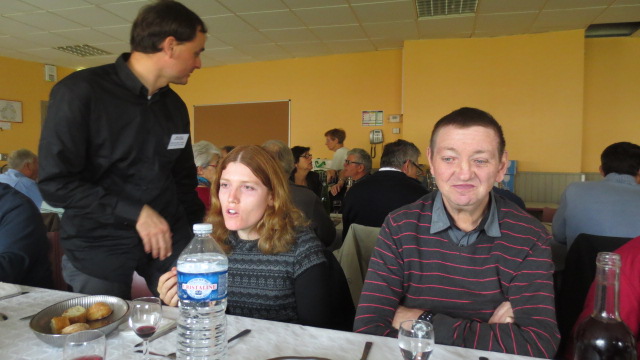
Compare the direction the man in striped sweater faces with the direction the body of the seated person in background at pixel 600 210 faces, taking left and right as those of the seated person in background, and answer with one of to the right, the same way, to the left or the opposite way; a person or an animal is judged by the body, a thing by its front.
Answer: the opposite way

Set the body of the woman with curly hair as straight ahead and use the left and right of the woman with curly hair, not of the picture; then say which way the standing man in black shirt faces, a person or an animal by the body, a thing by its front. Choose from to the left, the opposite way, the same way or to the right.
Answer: to the left

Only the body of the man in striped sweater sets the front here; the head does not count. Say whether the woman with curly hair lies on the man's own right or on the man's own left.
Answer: on the man's own right

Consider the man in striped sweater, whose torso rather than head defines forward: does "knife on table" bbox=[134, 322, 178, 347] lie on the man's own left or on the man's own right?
on the man's own right

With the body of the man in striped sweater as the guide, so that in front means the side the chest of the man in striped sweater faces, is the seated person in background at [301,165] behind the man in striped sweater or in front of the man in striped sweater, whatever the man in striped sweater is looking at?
behind

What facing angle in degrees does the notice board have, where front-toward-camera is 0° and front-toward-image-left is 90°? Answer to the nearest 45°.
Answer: approximately 0°

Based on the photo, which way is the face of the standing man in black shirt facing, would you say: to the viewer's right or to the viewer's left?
to the viewer's right

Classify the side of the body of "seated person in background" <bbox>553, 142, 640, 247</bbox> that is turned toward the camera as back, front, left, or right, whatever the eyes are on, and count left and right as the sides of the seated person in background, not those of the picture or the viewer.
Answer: back

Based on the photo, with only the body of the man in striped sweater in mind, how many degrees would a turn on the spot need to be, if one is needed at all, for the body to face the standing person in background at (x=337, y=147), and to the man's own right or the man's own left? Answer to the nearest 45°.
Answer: approximately 180°

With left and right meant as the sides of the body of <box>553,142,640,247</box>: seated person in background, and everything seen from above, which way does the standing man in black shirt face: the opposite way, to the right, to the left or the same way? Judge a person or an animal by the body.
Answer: to the right

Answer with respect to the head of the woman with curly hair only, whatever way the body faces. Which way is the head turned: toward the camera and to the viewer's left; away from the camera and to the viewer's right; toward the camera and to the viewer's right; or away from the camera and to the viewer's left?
toward the camera and to the viewer's left

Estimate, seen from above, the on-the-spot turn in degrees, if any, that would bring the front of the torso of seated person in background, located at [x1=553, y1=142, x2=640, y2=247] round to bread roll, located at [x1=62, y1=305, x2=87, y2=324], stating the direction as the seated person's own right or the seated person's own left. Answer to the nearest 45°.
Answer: approximately 135° to the seated person's own left

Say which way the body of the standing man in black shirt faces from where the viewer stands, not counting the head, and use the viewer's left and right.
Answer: facing the viewer and to the right of the viewer

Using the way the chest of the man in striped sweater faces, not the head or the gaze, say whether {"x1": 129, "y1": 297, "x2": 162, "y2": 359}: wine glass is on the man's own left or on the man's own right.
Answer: on the man's own right

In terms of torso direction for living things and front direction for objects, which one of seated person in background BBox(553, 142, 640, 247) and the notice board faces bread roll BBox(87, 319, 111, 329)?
the notice board
